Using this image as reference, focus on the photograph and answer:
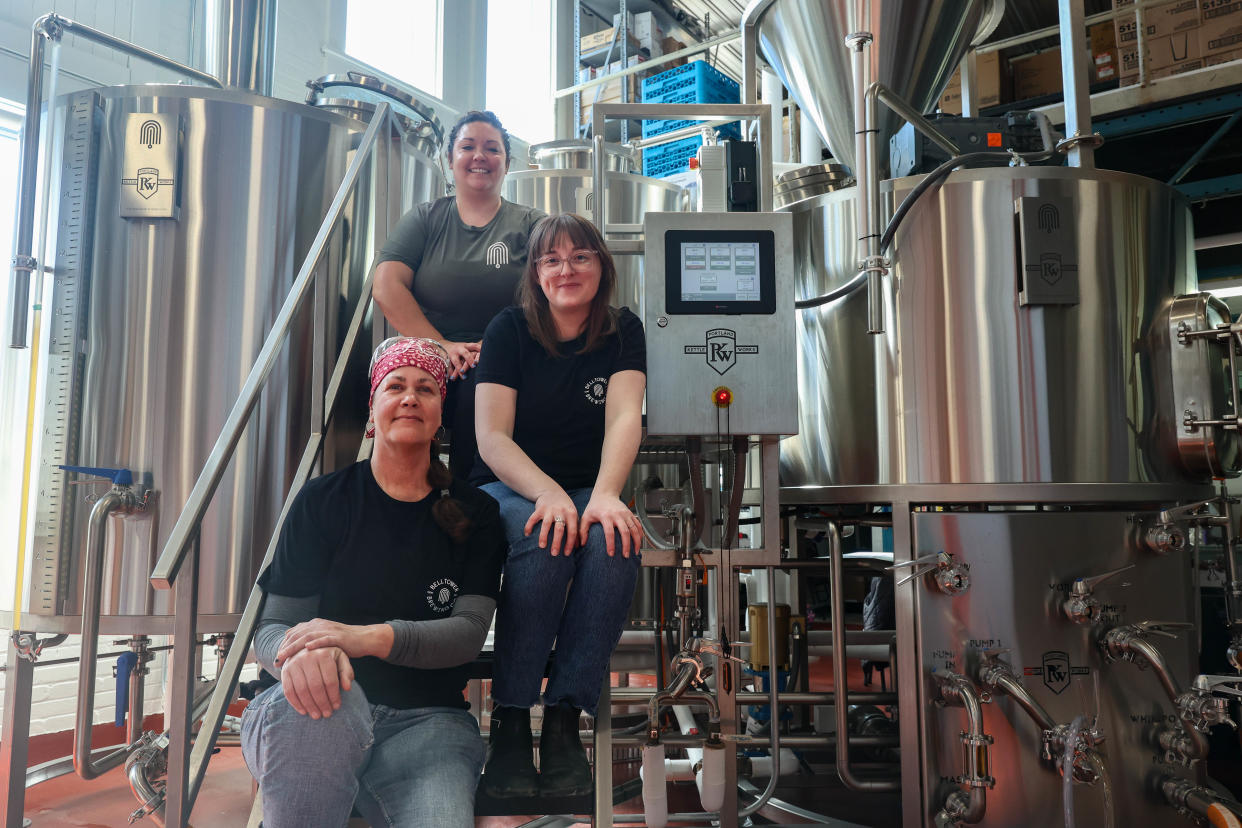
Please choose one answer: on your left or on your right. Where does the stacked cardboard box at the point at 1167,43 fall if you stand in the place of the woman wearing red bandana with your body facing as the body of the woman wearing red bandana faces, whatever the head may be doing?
on your left

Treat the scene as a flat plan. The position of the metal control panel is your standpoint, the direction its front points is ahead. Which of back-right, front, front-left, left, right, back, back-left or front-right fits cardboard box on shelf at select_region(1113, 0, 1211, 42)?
back-left

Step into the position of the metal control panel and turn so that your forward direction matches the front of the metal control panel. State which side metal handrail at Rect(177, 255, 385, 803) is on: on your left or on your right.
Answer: on your right

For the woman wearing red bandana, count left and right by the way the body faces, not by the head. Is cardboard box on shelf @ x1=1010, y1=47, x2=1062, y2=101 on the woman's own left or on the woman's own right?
on the woman's own left

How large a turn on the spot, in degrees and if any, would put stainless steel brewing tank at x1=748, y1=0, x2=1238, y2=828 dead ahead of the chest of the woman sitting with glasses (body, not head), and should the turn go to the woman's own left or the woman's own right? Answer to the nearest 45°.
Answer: approximately 90° to the woman's own left
